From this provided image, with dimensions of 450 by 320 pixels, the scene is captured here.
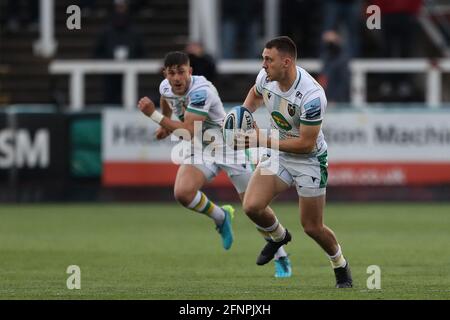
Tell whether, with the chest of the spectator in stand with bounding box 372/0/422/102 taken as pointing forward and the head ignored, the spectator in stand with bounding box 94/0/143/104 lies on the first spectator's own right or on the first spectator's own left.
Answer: on the first spectator's own right

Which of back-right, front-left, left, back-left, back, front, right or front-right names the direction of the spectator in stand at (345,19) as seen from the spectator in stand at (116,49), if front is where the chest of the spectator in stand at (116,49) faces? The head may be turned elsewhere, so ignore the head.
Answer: left

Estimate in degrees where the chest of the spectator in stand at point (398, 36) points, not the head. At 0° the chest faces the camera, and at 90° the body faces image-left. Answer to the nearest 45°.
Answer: approximately 0°

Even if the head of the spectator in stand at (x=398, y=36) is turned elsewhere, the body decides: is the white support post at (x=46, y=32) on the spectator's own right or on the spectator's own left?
on the spectator's own right

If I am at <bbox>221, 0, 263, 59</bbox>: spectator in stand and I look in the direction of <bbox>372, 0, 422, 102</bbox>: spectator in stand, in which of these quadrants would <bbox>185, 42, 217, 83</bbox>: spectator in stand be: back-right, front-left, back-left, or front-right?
back-right

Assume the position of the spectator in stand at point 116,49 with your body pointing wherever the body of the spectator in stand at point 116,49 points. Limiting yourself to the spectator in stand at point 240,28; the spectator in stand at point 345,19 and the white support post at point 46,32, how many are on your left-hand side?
2

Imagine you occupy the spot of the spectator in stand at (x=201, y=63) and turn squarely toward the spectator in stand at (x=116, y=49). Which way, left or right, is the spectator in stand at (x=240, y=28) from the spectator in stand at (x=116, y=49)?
right

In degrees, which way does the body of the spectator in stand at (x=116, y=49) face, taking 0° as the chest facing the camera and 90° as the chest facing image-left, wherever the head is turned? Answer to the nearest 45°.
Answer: approximately 0°

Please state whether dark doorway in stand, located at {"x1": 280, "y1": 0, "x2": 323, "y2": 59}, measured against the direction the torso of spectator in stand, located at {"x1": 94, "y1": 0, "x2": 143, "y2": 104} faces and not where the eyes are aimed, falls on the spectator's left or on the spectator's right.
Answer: on the spectator's left

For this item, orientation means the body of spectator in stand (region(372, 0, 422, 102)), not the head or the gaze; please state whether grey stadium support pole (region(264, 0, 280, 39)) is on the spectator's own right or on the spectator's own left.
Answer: on the spectator's own right
